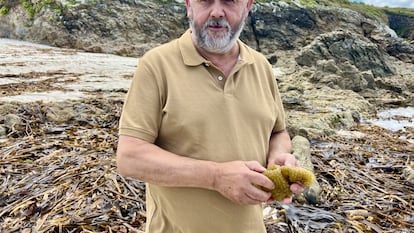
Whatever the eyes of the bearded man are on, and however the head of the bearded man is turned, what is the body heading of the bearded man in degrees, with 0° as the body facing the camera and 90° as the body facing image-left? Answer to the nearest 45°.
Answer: approximately 315°
